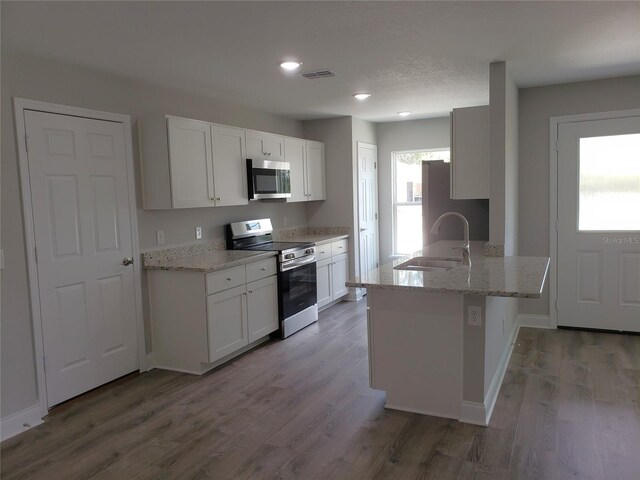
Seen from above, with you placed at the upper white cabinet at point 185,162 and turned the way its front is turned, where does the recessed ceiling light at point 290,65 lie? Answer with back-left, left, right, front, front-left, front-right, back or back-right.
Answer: front

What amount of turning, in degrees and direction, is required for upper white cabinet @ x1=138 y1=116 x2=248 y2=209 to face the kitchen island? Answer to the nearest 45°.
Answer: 0° — it already faces it

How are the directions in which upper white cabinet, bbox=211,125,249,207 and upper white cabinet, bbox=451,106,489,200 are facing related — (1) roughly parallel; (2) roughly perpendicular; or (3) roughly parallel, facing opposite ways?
roughly parallel, facing opposite ways

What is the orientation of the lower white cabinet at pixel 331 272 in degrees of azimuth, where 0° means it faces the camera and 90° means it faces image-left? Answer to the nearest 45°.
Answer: approximately 315°

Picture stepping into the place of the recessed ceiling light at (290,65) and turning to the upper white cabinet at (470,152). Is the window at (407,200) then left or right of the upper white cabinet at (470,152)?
left

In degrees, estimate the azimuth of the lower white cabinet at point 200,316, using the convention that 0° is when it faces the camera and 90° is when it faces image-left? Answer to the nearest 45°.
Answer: approximately 315°

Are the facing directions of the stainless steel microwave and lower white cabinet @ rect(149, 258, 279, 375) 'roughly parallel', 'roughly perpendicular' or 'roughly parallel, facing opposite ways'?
roughly parallel

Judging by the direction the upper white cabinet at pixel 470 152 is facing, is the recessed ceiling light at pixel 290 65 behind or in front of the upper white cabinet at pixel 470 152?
in front

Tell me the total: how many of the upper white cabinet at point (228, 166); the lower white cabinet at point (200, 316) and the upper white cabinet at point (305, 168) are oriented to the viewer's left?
0

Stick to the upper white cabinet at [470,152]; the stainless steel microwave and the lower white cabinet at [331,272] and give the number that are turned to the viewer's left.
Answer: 1

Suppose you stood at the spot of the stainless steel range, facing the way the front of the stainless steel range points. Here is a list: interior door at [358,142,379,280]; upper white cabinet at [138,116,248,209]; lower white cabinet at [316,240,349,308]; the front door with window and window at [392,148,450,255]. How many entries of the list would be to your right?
1

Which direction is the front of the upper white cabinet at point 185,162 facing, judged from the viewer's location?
facing the viewer and to the right of the viewer

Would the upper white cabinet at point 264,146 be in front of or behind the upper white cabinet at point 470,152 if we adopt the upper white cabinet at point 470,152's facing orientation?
in front

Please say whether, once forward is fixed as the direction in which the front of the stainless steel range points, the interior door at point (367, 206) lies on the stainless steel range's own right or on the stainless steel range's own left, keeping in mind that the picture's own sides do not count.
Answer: on the stainless steel range's own left

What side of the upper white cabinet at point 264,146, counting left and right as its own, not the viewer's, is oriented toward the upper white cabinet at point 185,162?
right
